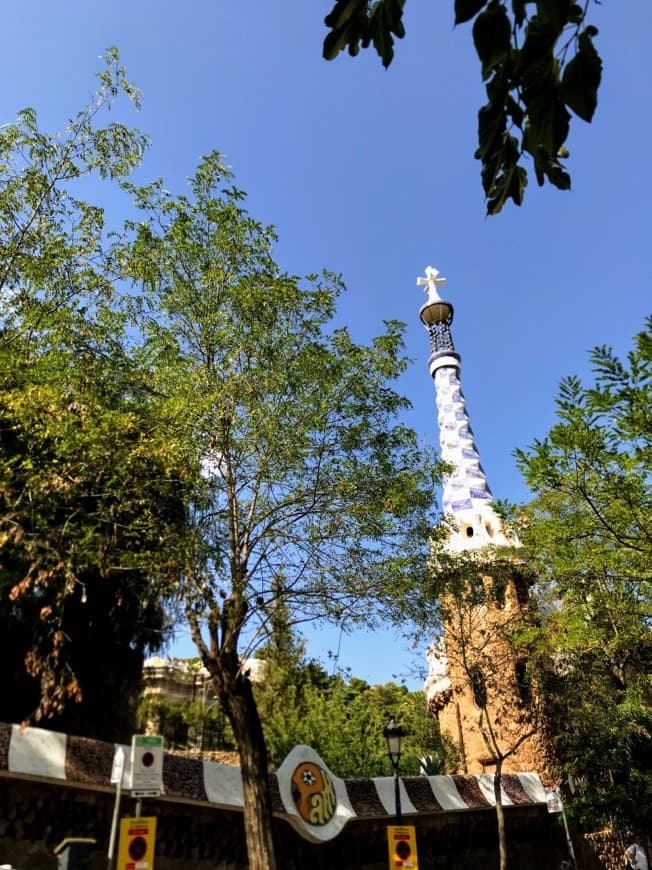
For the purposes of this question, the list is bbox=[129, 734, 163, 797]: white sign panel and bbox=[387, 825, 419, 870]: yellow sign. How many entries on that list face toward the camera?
2

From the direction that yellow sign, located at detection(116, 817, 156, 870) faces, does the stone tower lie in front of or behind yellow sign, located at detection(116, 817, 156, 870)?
behind

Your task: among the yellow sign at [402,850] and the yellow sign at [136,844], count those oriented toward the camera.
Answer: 2

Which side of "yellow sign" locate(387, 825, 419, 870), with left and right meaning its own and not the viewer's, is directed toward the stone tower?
back

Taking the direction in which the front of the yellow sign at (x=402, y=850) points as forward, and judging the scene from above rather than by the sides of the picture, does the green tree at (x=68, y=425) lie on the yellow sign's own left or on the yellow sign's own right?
on the yellow sign's own right

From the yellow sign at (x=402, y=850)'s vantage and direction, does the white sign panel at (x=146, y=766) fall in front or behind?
in front

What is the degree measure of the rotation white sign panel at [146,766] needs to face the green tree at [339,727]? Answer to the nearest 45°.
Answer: approximately 180°

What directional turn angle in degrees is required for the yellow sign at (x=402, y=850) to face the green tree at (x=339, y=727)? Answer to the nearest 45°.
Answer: approximately 180°

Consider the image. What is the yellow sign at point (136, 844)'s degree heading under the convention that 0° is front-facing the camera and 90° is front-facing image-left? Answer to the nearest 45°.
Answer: approximately 0°
